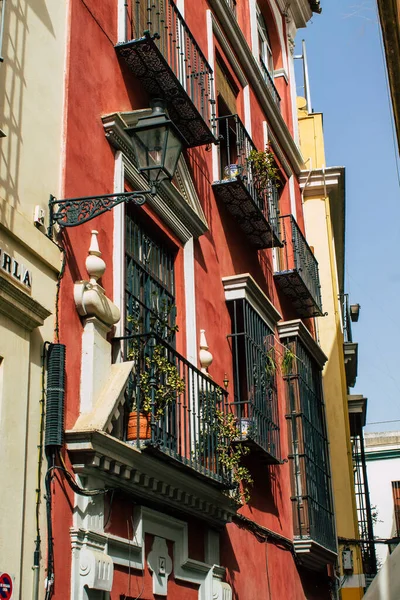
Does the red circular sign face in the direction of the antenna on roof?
no

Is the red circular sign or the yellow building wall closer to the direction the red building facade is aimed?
the red circular sign

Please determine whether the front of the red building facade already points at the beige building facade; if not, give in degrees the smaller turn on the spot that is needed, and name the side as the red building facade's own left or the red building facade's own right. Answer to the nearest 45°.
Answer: approximately 45° to the red building facade's own right

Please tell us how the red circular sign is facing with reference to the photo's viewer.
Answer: facing the viewer and to the right of the viewer

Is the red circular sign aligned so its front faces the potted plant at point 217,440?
no

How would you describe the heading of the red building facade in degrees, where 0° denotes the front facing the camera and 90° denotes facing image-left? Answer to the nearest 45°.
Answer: approximately 315°

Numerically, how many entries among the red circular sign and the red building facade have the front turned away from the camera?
0
